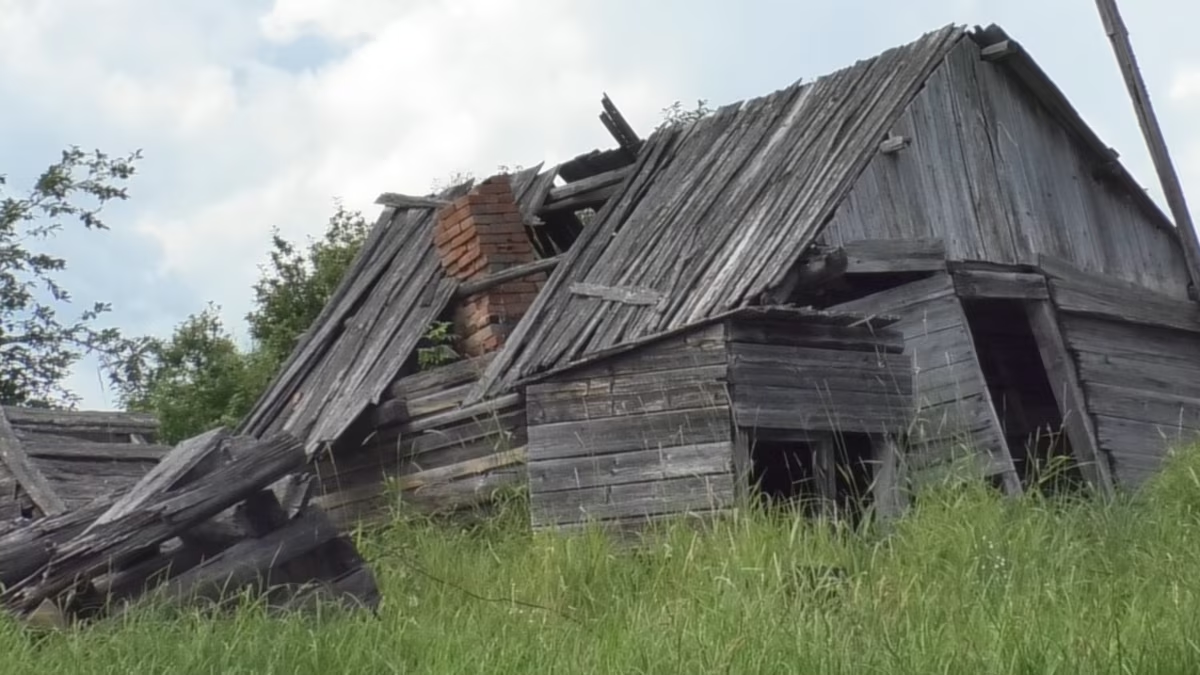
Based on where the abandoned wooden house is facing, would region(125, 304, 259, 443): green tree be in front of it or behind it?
behind

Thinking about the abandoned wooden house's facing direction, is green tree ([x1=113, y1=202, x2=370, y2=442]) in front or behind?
behind

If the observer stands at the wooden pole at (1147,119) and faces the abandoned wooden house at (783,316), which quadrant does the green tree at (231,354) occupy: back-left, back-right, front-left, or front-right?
front-right
